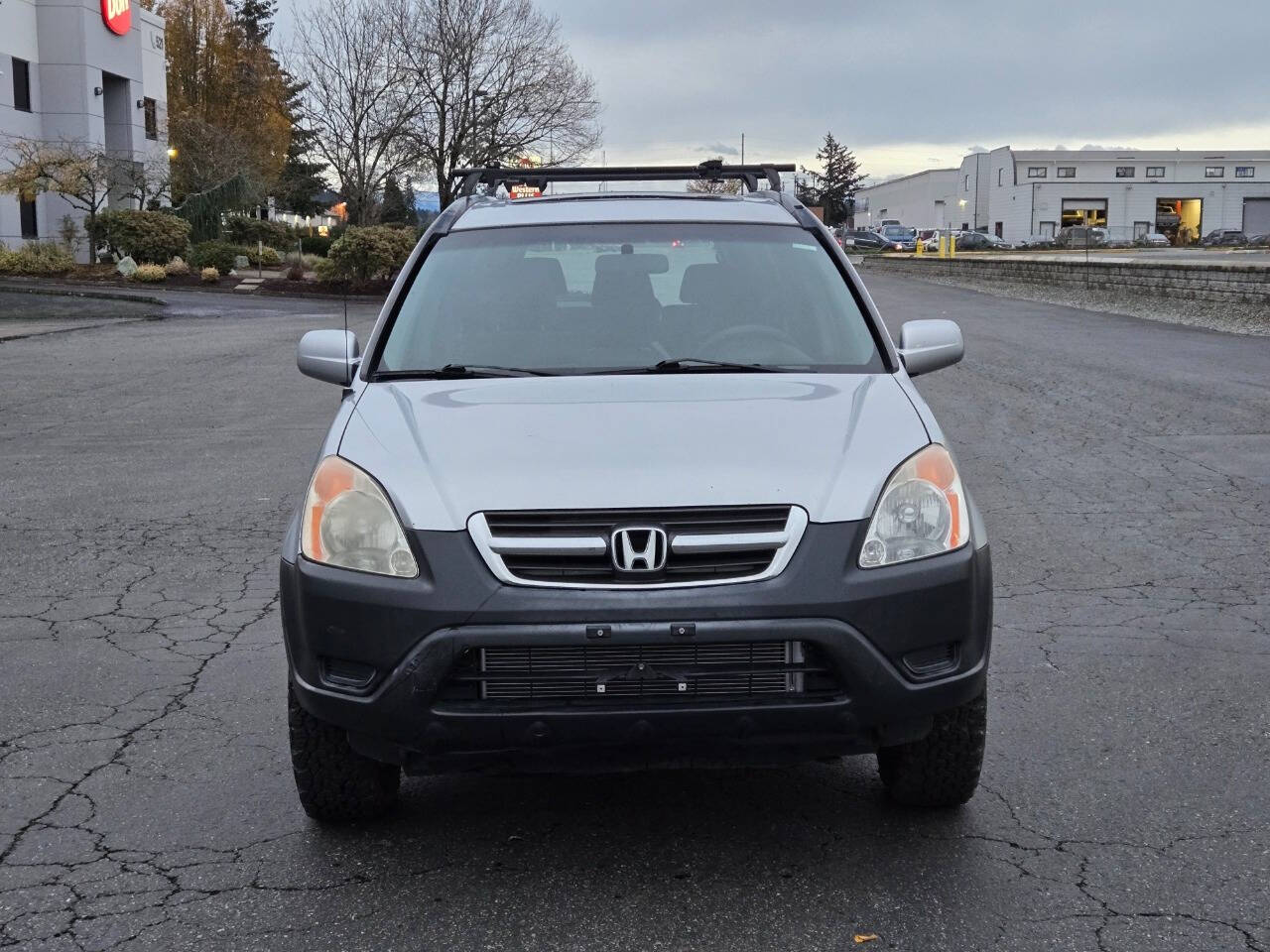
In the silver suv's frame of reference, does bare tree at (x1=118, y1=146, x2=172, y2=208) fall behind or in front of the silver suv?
behind

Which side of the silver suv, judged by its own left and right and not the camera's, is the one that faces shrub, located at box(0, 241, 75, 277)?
back

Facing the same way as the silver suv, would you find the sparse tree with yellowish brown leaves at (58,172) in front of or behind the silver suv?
behind

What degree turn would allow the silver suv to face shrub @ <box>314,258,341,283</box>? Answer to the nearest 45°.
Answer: approximately 180°

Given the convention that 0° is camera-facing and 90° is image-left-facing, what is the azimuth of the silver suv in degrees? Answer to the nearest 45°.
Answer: approximately 0°

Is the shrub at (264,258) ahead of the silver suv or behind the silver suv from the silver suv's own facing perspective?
behind

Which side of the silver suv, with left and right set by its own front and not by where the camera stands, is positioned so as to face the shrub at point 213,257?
back

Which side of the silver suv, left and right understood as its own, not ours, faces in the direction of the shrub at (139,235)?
back

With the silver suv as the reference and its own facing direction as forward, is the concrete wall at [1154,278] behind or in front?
behind

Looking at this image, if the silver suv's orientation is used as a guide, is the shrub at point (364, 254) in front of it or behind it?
behind
